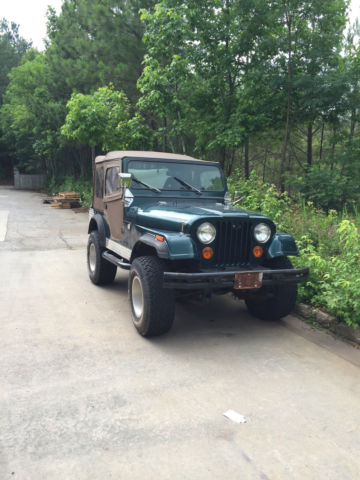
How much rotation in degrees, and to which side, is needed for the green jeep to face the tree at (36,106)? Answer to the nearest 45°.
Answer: approximately 180°

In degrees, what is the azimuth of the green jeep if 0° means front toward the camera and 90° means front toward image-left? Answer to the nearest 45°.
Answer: approximately 315°

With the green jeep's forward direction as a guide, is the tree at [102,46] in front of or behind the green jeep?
behind

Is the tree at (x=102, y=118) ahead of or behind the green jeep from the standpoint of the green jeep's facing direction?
behind
